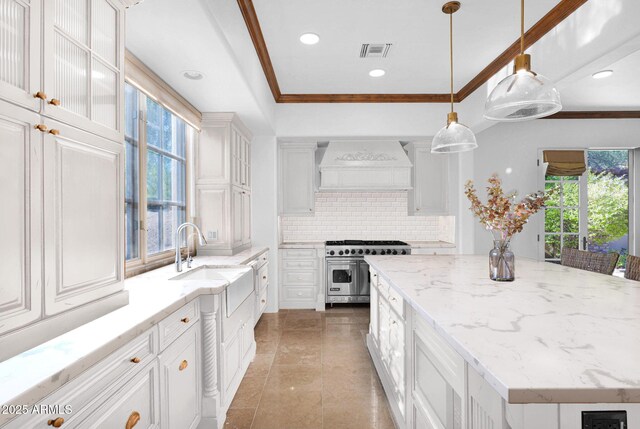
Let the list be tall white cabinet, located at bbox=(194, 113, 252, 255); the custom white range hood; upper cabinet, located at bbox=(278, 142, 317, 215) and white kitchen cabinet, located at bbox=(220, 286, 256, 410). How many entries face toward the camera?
2

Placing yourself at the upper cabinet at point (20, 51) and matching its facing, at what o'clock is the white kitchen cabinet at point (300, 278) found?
The white kitchen cabinet is roughly at 9 o'clock from the upper cabinet.

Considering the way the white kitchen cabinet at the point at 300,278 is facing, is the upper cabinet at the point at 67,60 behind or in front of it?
in front

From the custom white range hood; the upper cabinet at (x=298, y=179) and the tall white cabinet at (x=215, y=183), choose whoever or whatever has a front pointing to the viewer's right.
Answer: the tall white cabinet

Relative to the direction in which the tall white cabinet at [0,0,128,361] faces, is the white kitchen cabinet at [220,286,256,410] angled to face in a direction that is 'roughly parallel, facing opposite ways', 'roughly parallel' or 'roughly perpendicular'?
roughly parallel

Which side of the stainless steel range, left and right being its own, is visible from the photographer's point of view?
front

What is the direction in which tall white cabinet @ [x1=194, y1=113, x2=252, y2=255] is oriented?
to the viewer's right

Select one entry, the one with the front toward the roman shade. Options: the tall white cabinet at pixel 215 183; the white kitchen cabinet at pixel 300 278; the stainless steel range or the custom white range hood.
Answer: the tall white cabinet

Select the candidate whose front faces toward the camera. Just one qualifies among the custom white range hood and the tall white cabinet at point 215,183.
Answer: the custom white range hood

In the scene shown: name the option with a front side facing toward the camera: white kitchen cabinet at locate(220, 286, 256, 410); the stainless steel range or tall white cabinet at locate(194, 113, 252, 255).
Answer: the stainless steel range

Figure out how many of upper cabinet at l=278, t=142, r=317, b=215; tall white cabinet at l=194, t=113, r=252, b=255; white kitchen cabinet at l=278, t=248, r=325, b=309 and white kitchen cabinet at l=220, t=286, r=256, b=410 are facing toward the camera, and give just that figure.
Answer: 2

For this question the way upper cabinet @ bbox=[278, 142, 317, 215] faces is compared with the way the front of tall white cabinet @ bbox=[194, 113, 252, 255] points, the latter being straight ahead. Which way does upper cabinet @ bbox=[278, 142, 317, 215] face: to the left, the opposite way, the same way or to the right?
to the right

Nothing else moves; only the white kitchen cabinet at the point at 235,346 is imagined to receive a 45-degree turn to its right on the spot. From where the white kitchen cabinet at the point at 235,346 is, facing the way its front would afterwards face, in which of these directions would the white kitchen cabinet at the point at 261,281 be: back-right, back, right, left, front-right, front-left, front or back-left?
back-left

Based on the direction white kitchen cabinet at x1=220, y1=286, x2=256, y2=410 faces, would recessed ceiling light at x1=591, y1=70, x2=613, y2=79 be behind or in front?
in front

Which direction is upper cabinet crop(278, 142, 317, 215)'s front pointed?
toward the camera

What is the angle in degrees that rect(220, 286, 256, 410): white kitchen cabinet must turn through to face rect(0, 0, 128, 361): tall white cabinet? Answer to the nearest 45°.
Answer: approximately 135° to its right

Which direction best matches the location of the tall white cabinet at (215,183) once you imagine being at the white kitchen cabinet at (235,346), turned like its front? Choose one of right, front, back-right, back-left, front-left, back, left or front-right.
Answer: left
